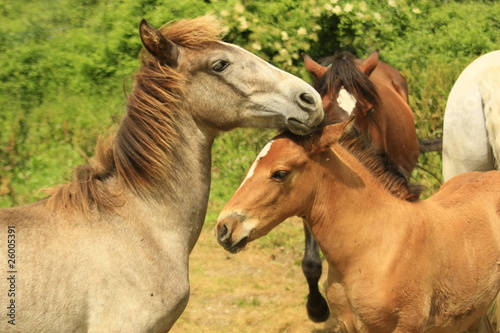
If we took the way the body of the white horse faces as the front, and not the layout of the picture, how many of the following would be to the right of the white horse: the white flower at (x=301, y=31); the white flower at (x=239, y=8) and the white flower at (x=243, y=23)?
0

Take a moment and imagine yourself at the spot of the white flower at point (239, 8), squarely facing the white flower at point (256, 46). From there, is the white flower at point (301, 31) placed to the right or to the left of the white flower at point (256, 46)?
left

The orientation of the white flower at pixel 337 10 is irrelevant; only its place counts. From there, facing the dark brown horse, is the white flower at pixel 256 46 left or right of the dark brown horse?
right
